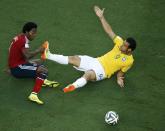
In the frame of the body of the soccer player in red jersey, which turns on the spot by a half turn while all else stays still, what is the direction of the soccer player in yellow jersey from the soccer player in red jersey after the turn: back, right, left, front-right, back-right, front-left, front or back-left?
back

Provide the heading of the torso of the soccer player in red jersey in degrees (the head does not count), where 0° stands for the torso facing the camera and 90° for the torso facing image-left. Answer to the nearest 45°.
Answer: approximately 270°
